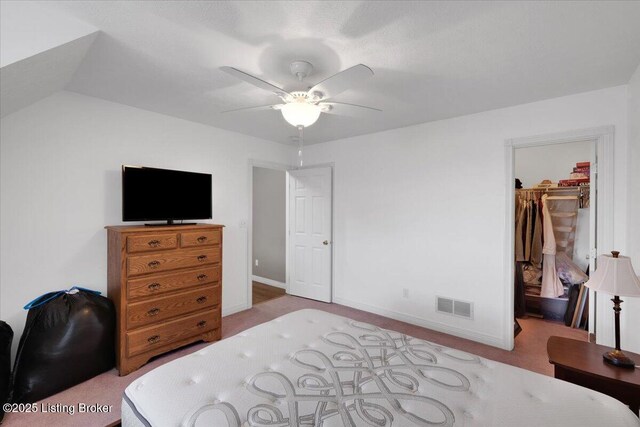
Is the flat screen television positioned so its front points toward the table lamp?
yes

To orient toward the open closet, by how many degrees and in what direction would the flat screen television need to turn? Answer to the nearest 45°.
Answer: approximately 45° to its left

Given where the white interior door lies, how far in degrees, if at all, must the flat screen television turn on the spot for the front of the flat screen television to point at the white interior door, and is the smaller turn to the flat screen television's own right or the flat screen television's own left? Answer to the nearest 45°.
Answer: approximately 45° to the flat screen television's own left

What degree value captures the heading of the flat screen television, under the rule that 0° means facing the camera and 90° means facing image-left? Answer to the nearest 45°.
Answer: approximately 315°

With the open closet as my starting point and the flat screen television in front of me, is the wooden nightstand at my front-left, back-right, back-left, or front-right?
front-left

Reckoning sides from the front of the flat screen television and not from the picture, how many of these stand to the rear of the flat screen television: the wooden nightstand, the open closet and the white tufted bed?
0

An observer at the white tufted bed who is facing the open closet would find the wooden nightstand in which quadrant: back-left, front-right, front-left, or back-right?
front-right

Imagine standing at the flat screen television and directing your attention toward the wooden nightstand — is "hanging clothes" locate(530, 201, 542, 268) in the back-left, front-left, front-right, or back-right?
front-left

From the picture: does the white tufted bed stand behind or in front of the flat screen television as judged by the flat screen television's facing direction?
in front
